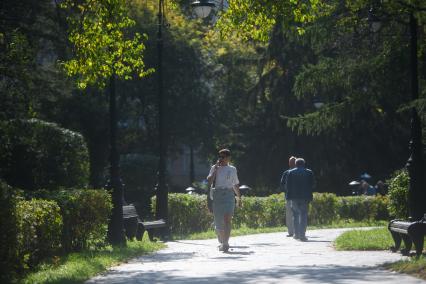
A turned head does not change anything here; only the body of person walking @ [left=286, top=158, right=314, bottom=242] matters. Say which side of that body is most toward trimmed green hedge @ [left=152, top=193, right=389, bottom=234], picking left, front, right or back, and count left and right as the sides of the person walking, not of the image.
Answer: front

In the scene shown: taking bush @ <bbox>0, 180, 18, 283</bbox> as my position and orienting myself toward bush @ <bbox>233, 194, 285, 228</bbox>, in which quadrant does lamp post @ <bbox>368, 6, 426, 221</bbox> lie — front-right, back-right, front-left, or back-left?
front-right

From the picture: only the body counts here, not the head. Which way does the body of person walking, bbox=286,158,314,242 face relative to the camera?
away from the camera

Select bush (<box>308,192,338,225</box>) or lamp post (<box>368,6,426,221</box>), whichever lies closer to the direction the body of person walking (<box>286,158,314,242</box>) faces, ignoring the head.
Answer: the bush
